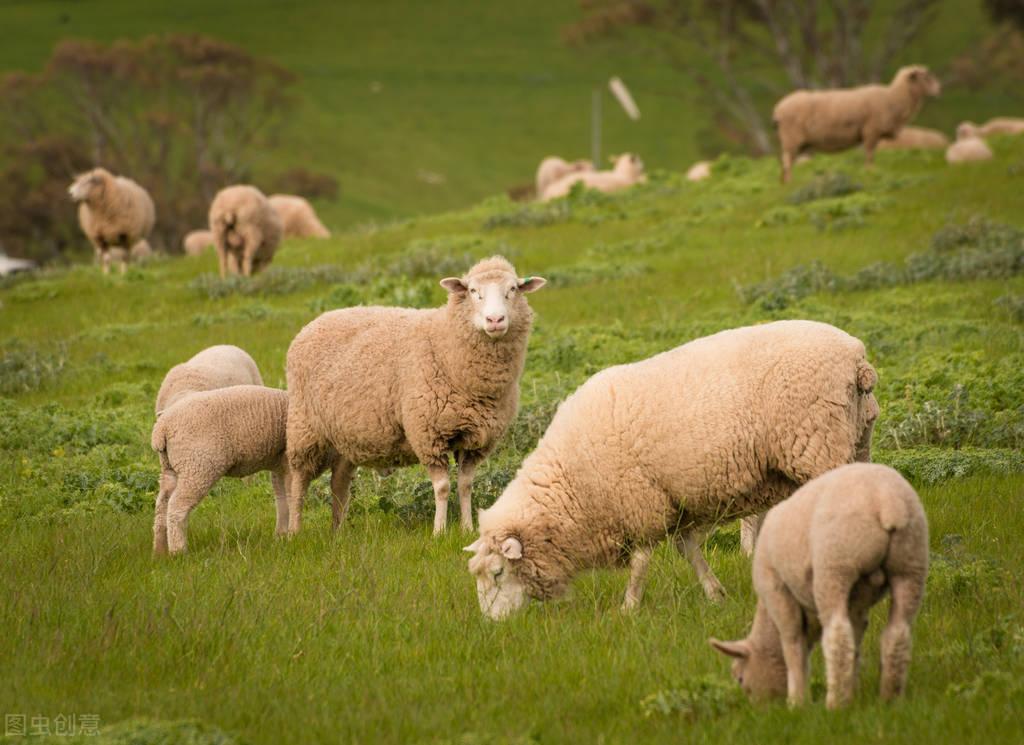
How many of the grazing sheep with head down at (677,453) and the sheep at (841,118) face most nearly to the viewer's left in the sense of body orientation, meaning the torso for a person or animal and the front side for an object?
1

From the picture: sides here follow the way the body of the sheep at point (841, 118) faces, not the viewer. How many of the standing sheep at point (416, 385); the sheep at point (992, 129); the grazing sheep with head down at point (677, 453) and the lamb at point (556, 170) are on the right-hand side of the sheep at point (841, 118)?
2

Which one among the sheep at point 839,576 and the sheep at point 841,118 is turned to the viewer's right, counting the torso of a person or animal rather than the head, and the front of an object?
the sheep at point 841,118

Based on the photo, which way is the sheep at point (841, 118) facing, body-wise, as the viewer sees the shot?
to the viewer's right

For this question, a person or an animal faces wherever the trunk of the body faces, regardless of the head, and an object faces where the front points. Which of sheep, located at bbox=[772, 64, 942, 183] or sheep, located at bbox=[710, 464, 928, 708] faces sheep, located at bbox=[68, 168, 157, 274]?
sheep, located at bbox=[710, 464, 928, 708]

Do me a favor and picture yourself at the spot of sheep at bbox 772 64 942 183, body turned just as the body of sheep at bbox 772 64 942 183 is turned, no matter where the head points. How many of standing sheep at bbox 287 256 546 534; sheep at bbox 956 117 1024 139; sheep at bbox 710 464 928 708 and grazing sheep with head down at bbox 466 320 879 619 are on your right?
3

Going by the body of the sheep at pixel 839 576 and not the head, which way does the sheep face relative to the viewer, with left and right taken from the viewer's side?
facing away from the viewer and to the left of the viewer

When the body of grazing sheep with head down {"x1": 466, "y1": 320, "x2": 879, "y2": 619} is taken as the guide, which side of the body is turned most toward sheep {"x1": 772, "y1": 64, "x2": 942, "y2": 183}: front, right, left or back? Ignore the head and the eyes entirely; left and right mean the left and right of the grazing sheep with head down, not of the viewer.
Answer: right

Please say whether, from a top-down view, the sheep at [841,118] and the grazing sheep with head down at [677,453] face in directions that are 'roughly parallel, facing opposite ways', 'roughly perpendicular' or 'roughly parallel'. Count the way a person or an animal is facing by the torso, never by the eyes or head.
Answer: roughly parallel, facing opposite ways

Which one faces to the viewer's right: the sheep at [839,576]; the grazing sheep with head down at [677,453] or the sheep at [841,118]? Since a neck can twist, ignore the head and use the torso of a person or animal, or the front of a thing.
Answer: the sheep at [841,118]

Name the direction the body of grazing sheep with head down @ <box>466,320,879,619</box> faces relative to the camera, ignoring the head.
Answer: to the viewer's left

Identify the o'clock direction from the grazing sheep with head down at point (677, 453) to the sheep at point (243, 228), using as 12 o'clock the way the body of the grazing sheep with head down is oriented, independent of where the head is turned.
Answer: The sheep is roughly at 2 o'clock from the grazing sheep with head down.

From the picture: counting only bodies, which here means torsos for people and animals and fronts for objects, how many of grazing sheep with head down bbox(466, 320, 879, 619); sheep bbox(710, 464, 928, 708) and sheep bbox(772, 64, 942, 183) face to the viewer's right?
1

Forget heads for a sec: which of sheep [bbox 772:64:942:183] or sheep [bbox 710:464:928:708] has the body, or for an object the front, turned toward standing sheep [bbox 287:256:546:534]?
sheep [bbox 710:464:928:708]
